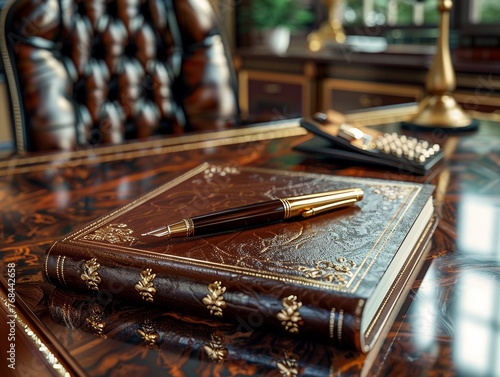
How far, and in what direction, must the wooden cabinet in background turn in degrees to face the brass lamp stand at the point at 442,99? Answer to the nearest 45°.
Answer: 0° — it already faces it

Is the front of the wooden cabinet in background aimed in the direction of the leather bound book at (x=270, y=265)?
yes

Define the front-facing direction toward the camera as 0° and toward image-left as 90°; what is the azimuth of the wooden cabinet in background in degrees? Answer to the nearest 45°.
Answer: approximately 0°

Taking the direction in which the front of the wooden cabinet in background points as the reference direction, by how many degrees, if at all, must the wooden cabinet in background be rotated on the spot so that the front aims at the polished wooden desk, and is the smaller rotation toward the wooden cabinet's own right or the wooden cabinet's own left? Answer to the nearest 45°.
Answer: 0° — it already faces it
